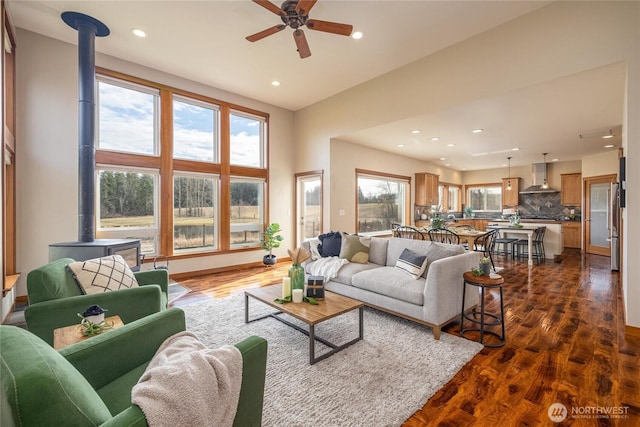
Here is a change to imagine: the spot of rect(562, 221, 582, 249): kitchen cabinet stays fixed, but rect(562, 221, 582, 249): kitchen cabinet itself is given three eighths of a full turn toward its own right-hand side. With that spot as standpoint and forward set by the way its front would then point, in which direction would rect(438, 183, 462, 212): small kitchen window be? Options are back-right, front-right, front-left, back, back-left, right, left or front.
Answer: front-left

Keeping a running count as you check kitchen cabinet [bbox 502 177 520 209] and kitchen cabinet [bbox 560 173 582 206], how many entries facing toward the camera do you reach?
2

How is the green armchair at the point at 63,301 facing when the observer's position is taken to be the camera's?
facing to the right of the viewer

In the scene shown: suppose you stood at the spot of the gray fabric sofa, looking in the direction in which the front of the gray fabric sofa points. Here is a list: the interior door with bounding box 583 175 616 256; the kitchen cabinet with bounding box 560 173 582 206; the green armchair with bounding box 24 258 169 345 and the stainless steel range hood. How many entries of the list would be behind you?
3

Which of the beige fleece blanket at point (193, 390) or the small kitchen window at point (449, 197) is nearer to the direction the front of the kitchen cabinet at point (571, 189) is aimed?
the beige fleece blanket

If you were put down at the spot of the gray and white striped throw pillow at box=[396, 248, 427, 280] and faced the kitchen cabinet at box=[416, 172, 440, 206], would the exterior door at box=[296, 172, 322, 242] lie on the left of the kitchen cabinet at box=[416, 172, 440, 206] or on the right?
left

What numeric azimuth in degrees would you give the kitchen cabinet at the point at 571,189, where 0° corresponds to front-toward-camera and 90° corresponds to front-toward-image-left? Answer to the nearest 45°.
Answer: approximately 0°

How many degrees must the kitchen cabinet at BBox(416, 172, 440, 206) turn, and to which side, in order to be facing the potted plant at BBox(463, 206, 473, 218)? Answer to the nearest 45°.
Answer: approximately 90° to its left

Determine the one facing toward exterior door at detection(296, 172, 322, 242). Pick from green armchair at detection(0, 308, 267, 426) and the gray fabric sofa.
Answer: the green armchair

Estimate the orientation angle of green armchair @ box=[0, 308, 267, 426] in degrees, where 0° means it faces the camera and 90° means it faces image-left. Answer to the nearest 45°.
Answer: approximately 225°
